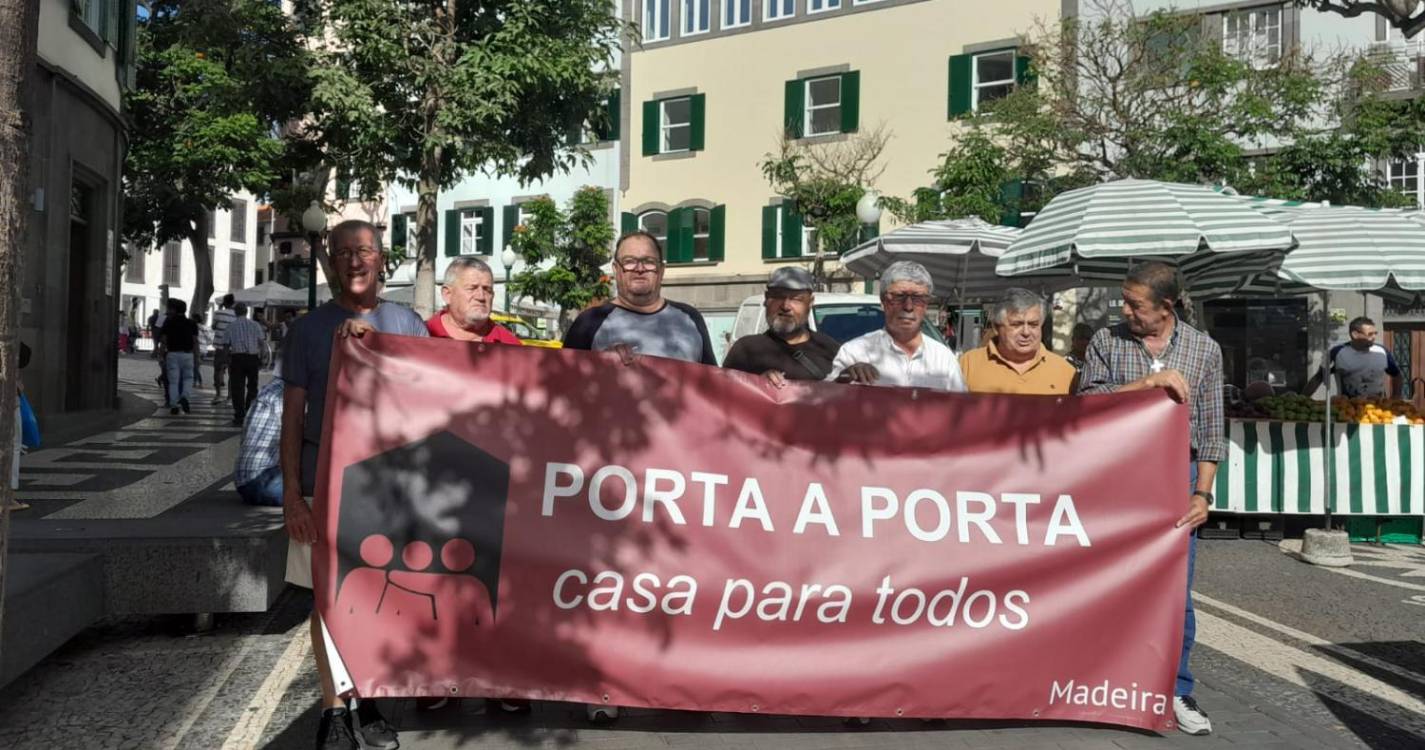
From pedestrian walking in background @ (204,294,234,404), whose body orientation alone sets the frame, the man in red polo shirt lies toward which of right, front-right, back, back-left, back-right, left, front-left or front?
back

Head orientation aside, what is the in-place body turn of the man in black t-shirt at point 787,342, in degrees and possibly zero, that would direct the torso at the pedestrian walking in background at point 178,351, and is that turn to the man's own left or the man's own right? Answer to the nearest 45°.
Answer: approximately 135° to the man's own right

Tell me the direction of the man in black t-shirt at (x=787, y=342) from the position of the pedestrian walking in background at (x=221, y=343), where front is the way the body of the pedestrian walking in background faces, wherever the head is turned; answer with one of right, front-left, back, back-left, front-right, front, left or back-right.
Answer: back

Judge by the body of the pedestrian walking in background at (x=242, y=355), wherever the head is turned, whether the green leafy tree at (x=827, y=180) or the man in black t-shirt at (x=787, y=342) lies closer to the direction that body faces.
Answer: the green leafy tree

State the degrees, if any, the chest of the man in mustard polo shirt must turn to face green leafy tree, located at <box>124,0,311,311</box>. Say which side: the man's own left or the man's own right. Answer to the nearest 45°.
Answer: approximately 135° to the man's own right

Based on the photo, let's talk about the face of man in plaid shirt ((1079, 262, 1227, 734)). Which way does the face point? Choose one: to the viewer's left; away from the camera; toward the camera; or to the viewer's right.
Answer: to the viewer's left

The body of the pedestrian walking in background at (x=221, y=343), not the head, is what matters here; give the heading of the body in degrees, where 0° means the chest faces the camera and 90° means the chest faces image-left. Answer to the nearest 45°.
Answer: approximately 180°
